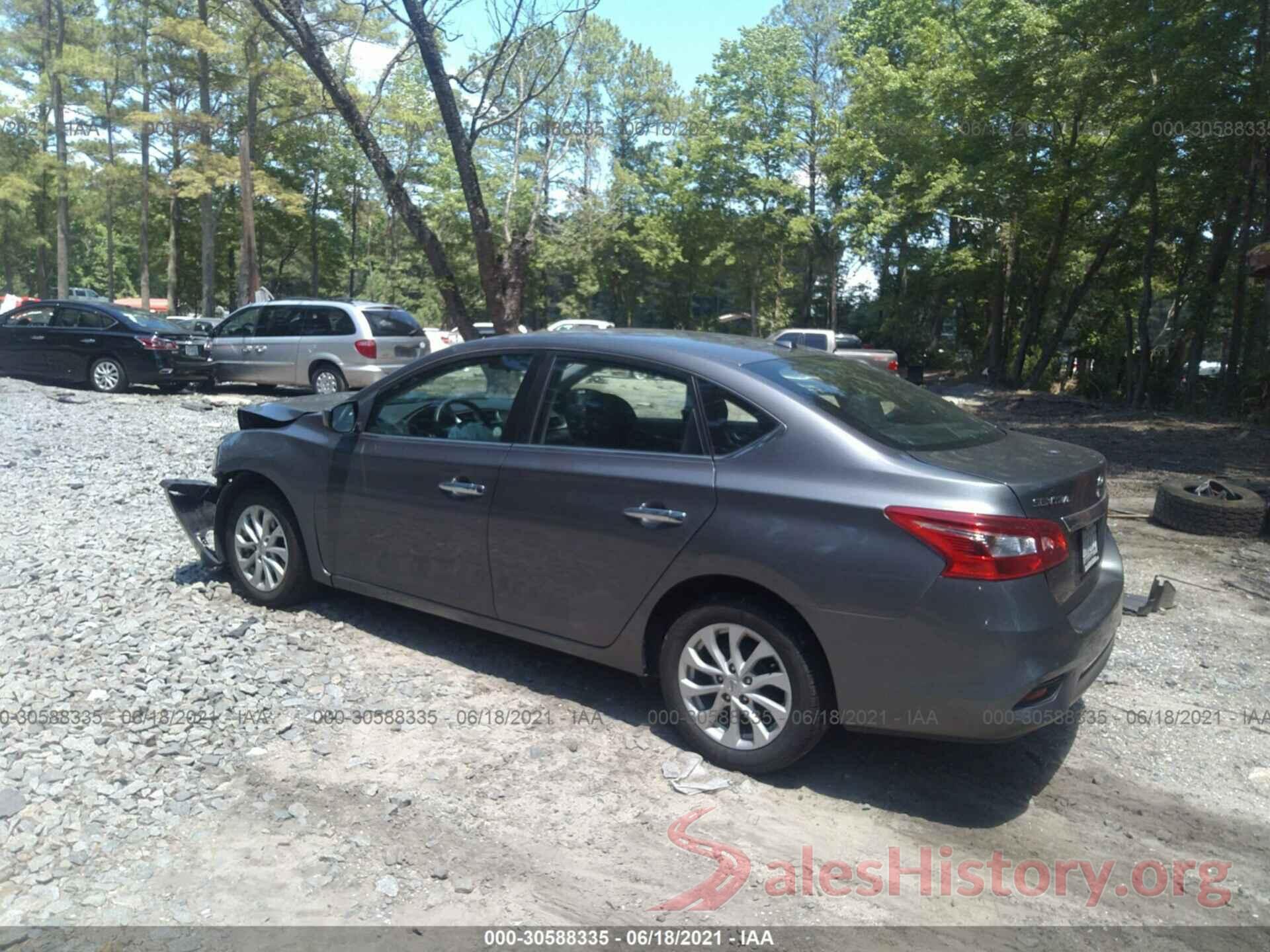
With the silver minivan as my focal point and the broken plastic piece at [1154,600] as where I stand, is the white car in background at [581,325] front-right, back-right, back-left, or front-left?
front-right

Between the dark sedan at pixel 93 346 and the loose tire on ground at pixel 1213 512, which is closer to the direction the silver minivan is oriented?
the dark sedan

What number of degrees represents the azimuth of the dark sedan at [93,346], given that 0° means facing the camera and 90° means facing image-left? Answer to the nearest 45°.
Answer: approximately 135°

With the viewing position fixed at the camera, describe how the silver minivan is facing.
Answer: facing away from the viewer and to the left of the viewer

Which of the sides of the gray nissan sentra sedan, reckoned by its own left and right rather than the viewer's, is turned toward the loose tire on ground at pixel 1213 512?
right

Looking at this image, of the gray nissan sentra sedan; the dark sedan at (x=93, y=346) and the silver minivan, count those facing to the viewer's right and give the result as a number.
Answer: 0

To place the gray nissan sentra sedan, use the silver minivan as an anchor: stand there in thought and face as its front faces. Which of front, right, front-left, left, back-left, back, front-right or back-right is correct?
back-left

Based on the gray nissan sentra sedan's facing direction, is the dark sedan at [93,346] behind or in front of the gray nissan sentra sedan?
in front

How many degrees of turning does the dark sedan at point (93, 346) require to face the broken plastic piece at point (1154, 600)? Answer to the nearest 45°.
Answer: approximately 135° to its left

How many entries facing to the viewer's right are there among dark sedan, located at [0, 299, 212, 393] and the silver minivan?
0

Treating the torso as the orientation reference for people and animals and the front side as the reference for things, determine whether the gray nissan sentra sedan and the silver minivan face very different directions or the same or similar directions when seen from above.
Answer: same or similar directions

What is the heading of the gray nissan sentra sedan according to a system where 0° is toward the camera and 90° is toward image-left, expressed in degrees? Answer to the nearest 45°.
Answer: approximately 135°

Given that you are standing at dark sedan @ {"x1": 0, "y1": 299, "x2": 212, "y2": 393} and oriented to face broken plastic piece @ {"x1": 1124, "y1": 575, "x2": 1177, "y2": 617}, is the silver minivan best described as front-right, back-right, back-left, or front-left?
front-left

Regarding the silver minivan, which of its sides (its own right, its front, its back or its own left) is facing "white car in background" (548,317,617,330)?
right

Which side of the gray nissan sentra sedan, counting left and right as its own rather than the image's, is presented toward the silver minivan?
front
